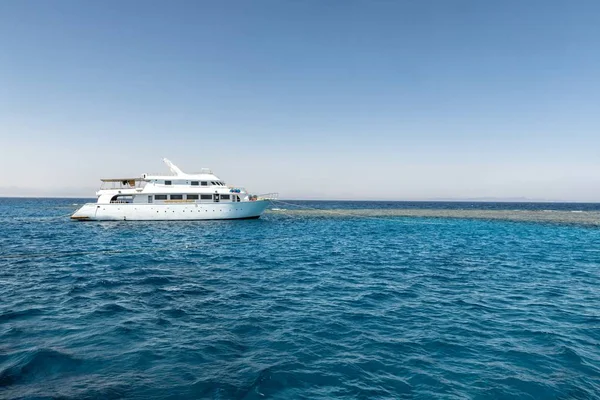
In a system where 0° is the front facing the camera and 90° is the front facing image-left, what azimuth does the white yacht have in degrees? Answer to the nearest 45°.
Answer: approximately 270°
